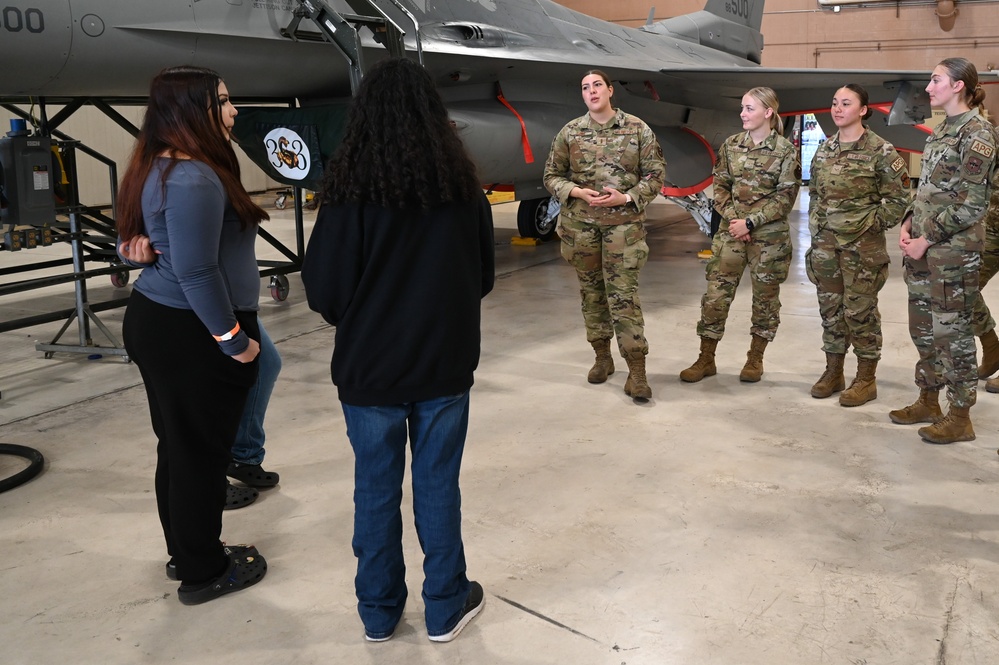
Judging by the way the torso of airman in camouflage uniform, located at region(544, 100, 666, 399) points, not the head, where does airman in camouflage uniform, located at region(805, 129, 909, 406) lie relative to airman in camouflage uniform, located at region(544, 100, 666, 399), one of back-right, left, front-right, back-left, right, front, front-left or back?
left

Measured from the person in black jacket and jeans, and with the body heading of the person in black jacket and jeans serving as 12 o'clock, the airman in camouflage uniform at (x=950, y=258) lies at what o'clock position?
The airman in camouflage uniform is roughly at 2 o'clock from the person in black jacket and jeans.

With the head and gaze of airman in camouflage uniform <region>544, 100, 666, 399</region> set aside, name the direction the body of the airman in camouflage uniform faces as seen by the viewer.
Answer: toward the camera

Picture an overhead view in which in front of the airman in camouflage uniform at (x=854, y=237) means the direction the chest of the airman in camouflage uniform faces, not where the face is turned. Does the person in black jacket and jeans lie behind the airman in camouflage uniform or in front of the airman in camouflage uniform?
in front

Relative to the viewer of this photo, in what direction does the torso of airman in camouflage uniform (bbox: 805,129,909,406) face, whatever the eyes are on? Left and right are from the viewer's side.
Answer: facing the viewer and to the left of the viewer

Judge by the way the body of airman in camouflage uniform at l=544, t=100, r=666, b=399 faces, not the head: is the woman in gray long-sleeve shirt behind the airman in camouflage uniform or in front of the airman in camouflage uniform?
in front

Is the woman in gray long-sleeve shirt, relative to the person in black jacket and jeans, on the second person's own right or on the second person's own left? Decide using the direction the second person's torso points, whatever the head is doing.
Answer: on the second person's own left

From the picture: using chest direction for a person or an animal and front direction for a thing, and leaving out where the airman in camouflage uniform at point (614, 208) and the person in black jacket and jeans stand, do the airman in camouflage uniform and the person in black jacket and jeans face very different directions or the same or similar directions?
very different directions

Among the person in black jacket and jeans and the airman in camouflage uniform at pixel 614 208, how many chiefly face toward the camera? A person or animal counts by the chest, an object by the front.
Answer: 1

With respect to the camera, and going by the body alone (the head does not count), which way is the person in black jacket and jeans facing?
away from the camera

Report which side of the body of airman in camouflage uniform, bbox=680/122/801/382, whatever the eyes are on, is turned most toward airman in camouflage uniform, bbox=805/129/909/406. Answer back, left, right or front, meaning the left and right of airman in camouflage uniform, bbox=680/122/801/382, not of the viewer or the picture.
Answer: left

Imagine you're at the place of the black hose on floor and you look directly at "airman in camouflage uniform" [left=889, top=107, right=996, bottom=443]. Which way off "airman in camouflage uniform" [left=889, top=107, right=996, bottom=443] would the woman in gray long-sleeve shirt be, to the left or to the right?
right

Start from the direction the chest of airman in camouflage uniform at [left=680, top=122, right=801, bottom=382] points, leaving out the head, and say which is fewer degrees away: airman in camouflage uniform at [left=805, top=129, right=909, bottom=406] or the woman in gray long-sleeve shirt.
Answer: the woman in gray long-sleeve shirt

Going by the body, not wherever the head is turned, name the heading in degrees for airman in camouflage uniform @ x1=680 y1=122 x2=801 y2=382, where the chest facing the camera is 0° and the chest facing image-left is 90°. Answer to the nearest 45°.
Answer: approximately 45°

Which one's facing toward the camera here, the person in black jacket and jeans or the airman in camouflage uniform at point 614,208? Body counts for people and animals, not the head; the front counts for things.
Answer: the airman in camouflage uniform

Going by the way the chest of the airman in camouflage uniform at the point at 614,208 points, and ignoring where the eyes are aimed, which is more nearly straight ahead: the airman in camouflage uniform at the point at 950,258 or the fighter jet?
the airman in camouflage uniform

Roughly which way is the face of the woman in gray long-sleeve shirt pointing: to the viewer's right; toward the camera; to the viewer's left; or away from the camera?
to the viewer's right
